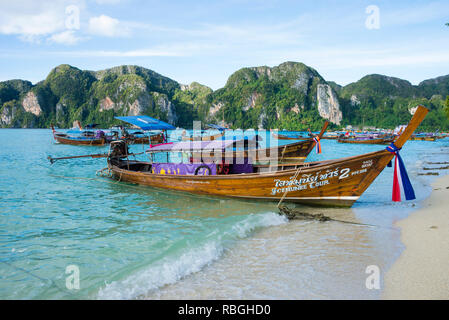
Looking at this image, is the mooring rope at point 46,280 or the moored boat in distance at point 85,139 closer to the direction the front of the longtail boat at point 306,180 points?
the mooring rope

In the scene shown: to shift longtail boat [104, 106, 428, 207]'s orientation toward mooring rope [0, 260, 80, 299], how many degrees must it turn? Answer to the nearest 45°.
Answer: approximately 90° to its right

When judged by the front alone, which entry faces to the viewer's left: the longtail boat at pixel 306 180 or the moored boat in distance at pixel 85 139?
the moored boat in distance

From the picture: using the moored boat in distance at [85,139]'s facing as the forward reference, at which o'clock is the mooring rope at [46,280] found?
The mooring rope is roughly at 9 o'clock from the moored boat in distance.

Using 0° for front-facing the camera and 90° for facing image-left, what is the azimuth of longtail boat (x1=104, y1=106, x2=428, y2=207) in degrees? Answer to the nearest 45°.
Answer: approximately 315°

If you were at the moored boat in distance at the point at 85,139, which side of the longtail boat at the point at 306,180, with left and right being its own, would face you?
back

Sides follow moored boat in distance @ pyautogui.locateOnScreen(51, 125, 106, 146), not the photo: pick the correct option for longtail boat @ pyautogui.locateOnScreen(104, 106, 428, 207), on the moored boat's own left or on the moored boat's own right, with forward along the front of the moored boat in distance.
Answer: on the moored boat's own left

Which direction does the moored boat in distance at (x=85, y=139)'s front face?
to the viewer's left

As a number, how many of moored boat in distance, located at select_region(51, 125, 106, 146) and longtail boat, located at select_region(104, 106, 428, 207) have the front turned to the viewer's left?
1
